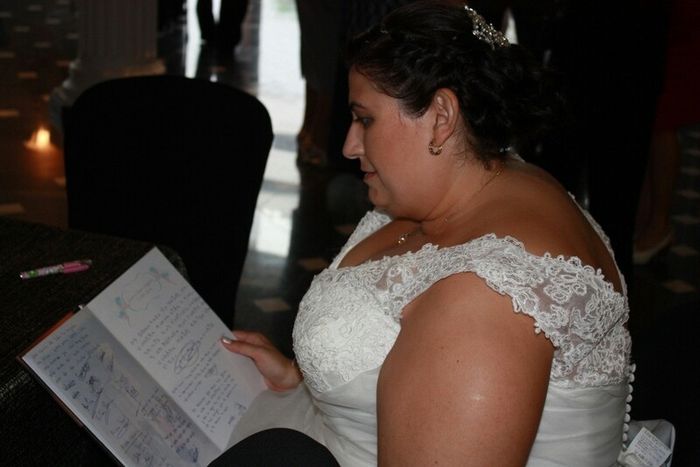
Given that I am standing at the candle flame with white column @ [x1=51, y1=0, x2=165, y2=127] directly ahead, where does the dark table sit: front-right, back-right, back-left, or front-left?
back-right

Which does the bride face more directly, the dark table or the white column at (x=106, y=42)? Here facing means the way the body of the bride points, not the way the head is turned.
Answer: the dark table

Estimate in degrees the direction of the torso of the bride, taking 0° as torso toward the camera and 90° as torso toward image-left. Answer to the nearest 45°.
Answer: approximately 90°

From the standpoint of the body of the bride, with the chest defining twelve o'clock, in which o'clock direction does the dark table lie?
The dark table is roughly at 12 o'clock from the bride.

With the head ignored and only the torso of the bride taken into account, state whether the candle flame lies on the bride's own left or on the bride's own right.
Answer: on the bride's own right

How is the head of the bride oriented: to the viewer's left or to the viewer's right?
to the viewer's left
